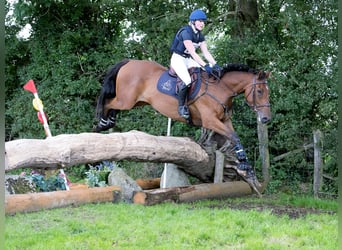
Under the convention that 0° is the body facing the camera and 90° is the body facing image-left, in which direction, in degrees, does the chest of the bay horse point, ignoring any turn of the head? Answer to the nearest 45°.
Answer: approximately 270°

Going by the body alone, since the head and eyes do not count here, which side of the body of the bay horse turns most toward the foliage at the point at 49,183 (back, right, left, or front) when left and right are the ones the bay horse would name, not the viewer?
back

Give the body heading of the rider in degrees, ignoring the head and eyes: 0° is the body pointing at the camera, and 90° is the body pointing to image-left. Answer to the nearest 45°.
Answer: approximately 315°

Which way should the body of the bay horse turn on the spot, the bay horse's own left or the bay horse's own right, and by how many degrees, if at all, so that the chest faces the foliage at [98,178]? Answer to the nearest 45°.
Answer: approximately 180°
